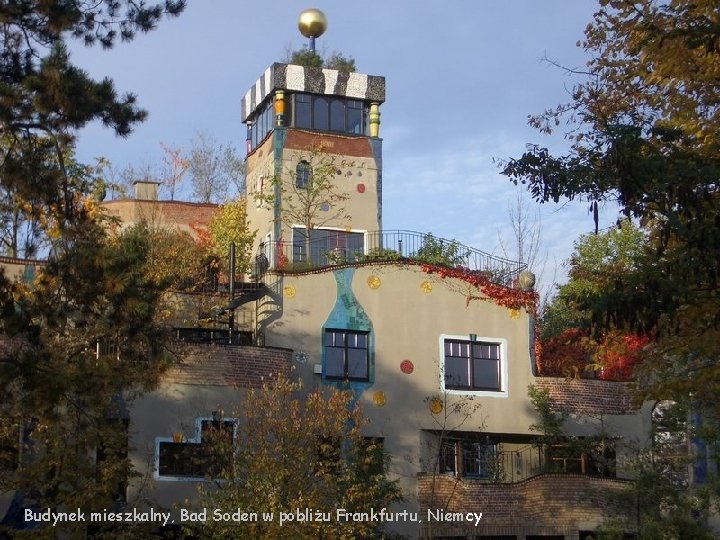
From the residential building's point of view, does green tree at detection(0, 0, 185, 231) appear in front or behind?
in front

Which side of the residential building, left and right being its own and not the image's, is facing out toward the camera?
front

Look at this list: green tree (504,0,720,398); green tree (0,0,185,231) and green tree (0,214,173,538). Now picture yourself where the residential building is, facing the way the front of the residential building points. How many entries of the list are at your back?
0

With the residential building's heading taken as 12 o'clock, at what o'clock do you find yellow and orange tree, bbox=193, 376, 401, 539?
The yellow and orange tree is roughly at 1 o'clock from the residential building.

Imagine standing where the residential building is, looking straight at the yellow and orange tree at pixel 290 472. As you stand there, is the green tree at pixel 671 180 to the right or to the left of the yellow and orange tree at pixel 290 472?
left

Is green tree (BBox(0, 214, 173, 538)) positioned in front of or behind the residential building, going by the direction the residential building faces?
in front
